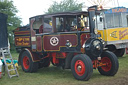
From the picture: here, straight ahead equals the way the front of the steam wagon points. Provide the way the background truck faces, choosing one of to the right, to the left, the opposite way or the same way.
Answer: to the right

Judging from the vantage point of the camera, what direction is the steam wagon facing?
facing the viewer and to the right of the viewer

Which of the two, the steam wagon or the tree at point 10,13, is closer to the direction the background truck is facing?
the steam wagon

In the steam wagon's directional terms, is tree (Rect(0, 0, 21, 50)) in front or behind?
behind

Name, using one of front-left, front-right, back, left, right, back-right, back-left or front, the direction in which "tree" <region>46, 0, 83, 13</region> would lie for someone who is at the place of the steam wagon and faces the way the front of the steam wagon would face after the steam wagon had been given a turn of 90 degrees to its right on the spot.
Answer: back-right

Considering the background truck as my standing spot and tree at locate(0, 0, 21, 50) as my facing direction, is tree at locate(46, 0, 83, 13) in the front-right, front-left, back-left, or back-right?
front-right

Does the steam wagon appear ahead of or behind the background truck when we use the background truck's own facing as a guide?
ahead

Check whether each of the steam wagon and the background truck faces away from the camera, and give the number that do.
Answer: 0

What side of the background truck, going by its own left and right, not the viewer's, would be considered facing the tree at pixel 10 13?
right

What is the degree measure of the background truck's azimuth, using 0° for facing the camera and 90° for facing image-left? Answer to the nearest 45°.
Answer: approximately 45°

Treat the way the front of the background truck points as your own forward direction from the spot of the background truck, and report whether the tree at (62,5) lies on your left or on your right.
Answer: on your right
